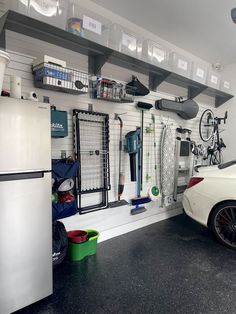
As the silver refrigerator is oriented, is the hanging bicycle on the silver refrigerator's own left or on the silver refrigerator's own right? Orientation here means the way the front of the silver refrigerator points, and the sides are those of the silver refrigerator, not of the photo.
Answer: on the silver refrigerator's own left

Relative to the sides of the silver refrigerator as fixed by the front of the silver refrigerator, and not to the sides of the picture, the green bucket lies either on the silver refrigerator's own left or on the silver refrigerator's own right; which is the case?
on the silver refrigerator's own left

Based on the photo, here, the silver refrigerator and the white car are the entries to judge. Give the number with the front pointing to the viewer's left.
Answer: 0

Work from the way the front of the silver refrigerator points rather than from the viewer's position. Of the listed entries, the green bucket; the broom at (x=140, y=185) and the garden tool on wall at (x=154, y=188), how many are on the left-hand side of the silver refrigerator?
3

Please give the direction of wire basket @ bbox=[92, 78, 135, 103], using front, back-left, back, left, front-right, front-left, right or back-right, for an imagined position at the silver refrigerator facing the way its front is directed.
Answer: left

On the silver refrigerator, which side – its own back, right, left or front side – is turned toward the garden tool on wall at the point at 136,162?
left
